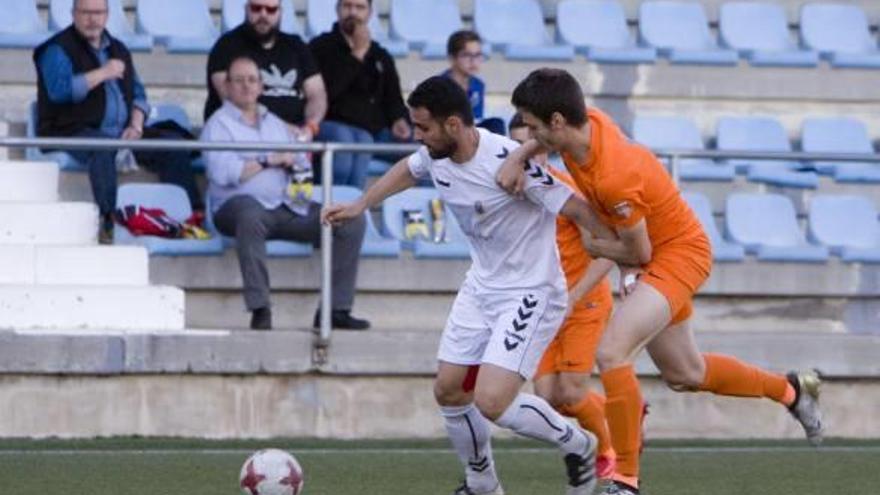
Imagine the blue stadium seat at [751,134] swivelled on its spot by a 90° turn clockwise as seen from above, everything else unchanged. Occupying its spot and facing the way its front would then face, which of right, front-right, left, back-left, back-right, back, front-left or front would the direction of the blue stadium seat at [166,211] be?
front

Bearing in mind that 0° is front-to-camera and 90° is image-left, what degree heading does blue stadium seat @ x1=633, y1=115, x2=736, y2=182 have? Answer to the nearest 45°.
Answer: approximately 315°

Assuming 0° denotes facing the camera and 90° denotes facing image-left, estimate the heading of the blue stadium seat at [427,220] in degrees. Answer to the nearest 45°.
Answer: approximately 315°

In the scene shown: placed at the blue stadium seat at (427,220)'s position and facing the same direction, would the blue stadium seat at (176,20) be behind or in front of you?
behind

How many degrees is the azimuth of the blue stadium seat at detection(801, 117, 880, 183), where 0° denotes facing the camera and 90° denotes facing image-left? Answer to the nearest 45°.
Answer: approximately 315°

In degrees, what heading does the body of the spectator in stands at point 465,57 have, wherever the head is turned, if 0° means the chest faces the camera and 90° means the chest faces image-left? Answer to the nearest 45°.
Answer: approximately 315°
